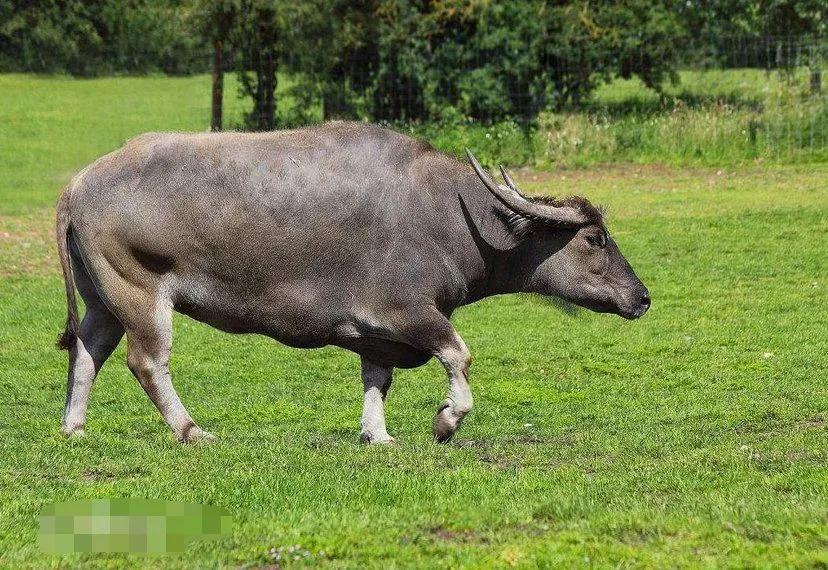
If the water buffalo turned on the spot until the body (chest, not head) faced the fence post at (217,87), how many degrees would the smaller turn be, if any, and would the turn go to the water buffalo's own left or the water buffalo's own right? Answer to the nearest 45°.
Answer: approximately 90° to the water buffalo's own left

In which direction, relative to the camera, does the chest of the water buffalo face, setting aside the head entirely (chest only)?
to the viewer's right

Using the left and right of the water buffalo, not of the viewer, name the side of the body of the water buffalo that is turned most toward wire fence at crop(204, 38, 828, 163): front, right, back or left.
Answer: left
